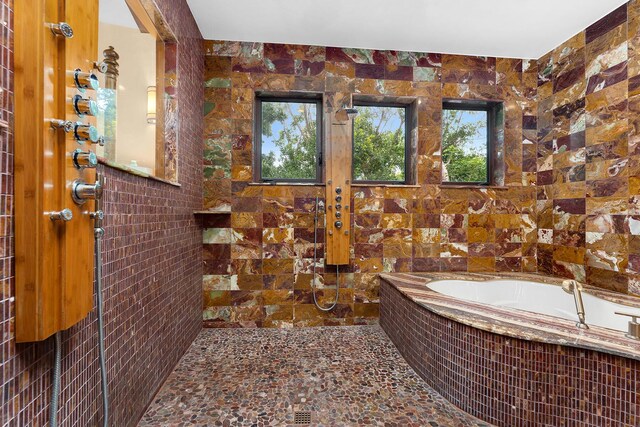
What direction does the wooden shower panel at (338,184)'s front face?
toward the camera

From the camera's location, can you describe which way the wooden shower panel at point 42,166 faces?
facing the viewer and to the right of the viewer

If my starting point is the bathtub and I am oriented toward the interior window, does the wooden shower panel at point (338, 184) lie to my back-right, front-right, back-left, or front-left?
front-right

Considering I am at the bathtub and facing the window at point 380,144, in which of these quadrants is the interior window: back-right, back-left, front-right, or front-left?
front-left

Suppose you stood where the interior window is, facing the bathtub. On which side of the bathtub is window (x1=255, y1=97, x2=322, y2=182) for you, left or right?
left

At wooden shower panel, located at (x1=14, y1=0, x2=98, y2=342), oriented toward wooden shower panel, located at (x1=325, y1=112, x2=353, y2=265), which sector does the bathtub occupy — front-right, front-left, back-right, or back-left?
front-right

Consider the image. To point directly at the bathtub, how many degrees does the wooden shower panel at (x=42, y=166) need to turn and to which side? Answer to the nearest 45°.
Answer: approximately 45° to its left

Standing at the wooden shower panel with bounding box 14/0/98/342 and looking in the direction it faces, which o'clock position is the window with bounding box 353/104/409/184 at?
The window is roughly at 10 o'clock from the wooden shower panel.

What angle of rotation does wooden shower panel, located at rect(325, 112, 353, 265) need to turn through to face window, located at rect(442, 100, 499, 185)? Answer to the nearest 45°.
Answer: approximately 90° to its left

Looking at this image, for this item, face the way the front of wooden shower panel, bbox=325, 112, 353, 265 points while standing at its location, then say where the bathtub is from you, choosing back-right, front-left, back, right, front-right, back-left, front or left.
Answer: front-left

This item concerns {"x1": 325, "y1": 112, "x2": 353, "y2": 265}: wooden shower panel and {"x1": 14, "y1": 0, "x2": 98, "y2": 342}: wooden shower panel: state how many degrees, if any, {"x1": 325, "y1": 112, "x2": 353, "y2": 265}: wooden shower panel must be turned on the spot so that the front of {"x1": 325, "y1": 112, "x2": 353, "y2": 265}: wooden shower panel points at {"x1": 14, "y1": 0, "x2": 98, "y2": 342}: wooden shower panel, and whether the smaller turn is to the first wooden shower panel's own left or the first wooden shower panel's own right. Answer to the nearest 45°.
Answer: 0° — it already faces it

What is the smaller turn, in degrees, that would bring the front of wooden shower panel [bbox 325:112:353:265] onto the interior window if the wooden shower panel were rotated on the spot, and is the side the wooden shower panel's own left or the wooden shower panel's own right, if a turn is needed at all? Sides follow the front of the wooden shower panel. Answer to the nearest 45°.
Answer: approximately 45° to the wooden shower panel's own right

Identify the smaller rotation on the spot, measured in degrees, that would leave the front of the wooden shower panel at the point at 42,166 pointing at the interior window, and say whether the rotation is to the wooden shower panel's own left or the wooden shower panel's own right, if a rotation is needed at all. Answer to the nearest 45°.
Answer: approximately 135° to the wooden shower panel's own left

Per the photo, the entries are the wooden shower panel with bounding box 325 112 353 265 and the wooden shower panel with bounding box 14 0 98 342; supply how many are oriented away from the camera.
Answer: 0

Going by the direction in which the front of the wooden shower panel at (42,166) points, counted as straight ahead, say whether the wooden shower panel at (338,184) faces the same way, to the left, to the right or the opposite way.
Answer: to the right

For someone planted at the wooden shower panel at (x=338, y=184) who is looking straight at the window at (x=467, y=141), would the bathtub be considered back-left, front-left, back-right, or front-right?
front-right
